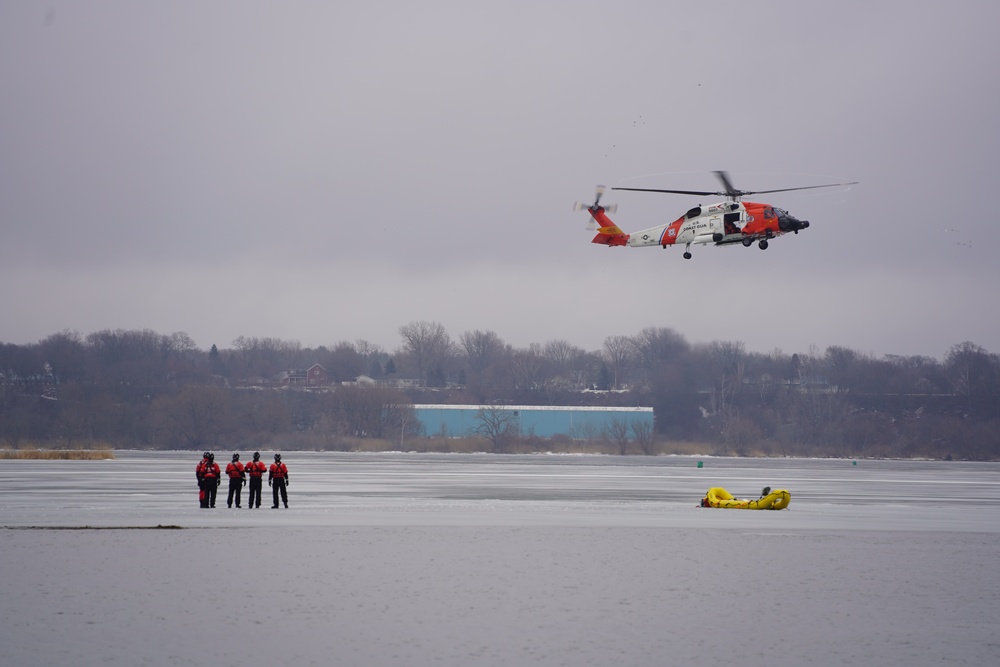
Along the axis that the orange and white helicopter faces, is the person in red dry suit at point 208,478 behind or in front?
behind

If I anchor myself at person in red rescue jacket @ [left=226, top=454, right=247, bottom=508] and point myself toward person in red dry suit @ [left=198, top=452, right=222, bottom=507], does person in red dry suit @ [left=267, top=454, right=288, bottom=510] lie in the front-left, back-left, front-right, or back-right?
back-left

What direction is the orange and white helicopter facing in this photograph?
to the viewer's right

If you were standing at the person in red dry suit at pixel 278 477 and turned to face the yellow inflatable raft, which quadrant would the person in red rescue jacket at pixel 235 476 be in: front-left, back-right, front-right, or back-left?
back-left

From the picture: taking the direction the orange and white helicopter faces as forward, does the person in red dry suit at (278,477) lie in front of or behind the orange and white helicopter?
behind

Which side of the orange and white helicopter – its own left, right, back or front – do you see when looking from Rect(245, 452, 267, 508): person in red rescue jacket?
right

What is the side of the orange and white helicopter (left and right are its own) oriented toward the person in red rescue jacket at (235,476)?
right
